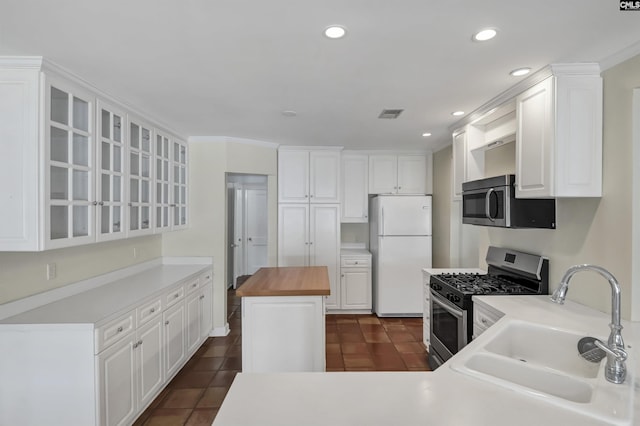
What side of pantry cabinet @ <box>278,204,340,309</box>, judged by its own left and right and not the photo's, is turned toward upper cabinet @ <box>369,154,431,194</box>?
left

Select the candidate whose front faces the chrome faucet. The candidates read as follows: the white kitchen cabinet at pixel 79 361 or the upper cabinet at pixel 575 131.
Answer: the white kitchen cabinet

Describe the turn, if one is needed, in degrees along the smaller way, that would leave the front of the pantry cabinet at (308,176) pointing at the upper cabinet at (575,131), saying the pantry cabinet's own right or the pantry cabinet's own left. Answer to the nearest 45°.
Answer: approximately 45° to the pantry cabinet's own left

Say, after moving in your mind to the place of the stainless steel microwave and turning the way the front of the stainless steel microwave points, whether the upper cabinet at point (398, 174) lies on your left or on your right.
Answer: on your right

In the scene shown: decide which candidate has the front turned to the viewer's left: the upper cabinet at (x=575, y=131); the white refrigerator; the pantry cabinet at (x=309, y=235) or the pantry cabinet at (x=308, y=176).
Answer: the upper cabinet

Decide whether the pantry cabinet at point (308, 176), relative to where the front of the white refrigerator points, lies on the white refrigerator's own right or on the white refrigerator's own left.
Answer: on the white refrigerator's own right

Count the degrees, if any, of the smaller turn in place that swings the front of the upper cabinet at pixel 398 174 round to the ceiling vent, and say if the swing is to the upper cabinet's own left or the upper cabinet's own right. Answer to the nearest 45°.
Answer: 0° — it already faces it

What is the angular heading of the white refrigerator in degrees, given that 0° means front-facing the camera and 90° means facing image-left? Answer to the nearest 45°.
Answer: approximately 0°

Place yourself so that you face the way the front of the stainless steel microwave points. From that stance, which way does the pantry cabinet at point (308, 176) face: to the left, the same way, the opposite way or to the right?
to the left

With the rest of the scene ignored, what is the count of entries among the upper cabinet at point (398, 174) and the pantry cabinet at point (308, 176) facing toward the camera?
2

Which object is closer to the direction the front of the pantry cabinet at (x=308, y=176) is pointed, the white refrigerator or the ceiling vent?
the ceiling vent

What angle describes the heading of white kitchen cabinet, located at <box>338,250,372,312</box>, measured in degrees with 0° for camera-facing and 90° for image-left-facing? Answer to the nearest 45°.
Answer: approximately 0°

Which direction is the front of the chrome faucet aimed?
to the viewer's left
